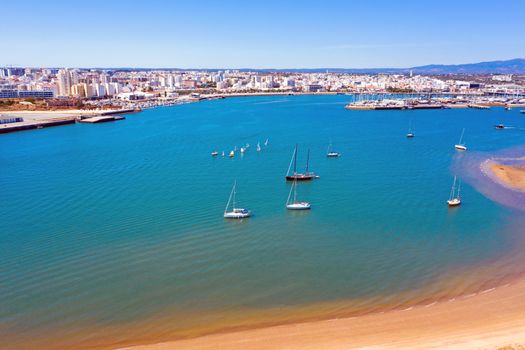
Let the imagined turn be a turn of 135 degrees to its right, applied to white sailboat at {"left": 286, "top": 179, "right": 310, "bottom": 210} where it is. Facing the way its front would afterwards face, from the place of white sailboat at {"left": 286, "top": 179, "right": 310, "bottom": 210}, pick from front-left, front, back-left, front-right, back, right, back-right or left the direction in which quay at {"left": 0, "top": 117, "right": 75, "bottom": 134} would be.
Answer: left

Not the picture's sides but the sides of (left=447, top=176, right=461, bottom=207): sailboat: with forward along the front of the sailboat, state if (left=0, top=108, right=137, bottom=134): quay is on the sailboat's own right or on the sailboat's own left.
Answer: on the sailboat's own right

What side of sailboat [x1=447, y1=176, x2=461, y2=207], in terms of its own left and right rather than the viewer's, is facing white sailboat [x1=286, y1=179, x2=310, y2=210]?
front

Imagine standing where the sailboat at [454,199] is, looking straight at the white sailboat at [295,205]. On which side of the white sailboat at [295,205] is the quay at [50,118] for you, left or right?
right

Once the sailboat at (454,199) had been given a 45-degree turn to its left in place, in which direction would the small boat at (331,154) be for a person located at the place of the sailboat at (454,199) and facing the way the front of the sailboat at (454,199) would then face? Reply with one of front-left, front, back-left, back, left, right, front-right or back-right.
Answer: back-right

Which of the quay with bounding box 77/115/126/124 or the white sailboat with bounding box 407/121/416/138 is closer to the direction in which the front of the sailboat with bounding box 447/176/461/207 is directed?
the quay

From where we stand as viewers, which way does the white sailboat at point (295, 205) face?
facing to the left of the viewer

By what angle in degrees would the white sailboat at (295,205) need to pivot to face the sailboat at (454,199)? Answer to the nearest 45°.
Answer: approximately 180°
